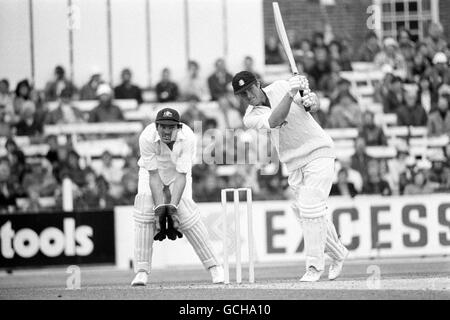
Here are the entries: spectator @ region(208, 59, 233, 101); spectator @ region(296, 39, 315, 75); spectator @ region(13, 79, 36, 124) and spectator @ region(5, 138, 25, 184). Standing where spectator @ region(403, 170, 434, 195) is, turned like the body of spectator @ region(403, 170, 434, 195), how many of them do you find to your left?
0

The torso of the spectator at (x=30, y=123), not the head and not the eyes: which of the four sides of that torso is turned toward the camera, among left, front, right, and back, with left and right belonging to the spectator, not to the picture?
front

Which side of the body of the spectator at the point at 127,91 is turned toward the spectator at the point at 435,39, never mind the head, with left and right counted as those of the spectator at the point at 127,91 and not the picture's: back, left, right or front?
left

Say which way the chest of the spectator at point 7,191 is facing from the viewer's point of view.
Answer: toward the camera

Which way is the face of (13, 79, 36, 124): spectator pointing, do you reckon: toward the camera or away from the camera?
toward the camera

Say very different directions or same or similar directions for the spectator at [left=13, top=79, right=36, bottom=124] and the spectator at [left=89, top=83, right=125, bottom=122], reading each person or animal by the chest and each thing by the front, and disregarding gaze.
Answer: same or similar directions

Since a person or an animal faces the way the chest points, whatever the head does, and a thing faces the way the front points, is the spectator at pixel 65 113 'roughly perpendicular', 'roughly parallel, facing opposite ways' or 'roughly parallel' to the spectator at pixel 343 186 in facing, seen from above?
roughly parallel

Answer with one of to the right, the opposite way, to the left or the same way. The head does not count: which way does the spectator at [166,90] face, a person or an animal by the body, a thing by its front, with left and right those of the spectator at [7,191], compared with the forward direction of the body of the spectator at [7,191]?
the same way

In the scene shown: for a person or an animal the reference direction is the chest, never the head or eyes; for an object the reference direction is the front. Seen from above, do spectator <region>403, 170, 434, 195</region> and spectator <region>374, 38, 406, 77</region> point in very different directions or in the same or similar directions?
same or similar directions

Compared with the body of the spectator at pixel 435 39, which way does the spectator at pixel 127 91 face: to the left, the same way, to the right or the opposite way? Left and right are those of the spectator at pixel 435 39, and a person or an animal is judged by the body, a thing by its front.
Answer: the same way

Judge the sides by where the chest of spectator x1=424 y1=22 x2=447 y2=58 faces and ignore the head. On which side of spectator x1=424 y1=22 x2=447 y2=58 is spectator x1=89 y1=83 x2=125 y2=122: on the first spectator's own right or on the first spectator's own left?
on the first spectator's own right

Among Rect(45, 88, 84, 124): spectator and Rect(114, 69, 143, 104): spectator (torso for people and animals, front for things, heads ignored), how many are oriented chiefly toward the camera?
2

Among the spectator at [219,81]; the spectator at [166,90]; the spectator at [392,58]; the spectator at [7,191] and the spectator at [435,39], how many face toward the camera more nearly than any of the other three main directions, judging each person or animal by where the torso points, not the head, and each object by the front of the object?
5

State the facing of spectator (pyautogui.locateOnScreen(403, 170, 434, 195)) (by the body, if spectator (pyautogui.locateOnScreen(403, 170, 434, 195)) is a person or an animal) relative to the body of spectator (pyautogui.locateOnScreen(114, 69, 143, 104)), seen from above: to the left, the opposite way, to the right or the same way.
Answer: the same way

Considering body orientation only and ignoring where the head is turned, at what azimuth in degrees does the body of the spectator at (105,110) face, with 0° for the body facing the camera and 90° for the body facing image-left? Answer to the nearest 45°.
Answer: approximately 0°

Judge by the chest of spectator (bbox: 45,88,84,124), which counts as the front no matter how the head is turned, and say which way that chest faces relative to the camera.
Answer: toward the camera
